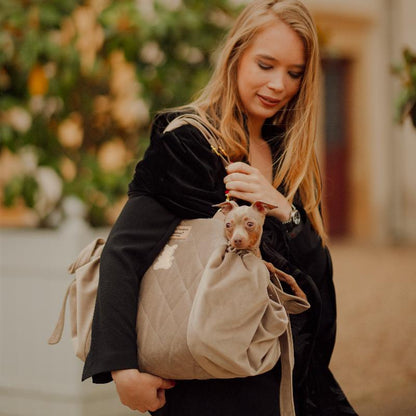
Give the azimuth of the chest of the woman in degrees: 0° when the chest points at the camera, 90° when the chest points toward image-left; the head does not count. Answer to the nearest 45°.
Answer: approximately 315°

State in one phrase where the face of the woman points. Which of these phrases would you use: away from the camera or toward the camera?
toward the camera
